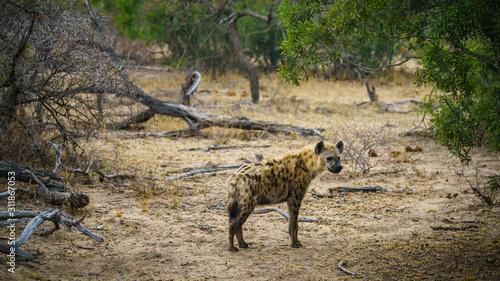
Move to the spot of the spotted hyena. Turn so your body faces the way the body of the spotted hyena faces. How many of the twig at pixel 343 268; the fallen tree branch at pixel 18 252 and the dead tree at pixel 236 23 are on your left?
1

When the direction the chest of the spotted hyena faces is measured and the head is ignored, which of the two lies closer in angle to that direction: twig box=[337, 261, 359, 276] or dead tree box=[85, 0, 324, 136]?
the twig

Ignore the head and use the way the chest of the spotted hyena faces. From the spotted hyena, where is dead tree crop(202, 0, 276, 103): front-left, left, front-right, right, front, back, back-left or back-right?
left

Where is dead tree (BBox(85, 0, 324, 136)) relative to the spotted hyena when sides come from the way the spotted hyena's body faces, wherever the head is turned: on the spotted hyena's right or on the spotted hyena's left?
on the spotted hyena's left

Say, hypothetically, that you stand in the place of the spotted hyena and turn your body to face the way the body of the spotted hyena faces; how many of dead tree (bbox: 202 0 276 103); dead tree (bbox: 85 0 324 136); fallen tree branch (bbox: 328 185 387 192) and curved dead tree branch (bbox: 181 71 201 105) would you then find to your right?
0

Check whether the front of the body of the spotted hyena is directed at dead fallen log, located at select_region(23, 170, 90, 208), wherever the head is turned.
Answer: no

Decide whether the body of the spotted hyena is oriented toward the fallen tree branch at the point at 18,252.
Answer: no

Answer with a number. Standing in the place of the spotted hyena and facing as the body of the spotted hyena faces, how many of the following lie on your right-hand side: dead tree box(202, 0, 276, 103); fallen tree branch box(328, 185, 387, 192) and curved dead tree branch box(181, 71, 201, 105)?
0

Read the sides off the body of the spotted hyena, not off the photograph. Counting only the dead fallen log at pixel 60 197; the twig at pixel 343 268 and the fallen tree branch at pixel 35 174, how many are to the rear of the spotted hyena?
2

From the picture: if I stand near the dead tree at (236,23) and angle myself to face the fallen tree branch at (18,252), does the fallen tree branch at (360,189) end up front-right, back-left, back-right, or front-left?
front-left

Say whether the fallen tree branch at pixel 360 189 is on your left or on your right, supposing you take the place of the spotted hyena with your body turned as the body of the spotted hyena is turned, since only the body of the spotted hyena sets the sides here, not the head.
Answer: on your left

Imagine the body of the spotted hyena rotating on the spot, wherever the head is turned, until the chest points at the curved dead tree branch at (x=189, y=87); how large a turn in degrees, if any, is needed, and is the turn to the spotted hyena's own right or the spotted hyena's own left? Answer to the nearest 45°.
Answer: approximately 90° to the spotted hyena's own left

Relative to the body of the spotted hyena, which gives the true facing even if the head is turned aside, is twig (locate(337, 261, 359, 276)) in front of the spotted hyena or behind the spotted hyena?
in front

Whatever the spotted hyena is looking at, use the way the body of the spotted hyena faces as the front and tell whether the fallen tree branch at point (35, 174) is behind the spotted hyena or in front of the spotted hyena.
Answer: behind

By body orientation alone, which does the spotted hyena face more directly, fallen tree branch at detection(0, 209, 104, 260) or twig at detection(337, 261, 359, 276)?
the twig

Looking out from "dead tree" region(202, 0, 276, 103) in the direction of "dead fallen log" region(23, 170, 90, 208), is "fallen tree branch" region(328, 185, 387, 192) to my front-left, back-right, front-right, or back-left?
front-left

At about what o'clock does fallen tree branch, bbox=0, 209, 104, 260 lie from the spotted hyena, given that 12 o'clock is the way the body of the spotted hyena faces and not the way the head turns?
The fallen tree branch is roughly at 5 o'clock from the spotted hyena.

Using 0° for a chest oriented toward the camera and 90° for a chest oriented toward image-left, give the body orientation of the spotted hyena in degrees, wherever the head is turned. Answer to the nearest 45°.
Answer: approximately 270°
